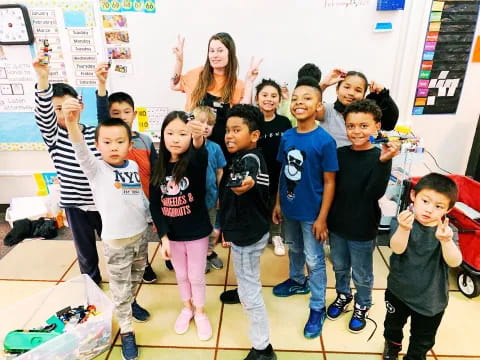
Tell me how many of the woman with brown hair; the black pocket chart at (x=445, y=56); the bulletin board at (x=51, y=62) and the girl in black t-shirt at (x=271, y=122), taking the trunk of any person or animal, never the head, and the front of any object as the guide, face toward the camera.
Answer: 4

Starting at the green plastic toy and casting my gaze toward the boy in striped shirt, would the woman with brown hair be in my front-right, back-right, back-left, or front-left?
front-right

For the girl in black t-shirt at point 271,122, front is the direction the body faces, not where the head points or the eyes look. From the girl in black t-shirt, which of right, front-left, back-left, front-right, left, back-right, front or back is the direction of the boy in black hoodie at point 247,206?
front

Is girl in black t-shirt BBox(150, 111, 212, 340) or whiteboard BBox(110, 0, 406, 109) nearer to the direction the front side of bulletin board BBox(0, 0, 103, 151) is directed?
the girl in black t-shirt

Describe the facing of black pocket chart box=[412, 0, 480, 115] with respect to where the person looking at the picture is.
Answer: facing the viewer

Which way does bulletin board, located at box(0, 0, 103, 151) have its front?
toward the camera

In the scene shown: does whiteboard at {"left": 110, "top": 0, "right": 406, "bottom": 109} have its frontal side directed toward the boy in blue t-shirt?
yes

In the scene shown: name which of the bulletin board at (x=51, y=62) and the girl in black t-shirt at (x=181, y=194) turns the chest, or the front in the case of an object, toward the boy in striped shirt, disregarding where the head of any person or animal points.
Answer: the bulletin board

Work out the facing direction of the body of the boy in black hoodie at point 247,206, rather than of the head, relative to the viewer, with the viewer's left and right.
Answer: facing the viewer and to the left of the viewer

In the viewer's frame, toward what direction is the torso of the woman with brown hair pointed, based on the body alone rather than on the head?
toward the camera

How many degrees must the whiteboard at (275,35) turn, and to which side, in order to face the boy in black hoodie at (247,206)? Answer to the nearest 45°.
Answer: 0° — it already faces them

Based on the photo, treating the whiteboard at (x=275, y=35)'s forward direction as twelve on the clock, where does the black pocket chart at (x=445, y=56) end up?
The black pocket chart is roughly at 9 o'clock from the whiteboard.

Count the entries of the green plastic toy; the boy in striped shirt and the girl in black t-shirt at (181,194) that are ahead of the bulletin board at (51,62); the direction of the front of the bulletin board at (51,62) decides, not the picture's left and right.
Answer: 3

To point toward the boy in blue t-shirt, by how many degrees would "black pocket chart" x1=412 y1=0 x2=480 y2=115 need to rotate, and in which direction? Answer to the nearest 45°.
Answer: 0° — it already faces them
